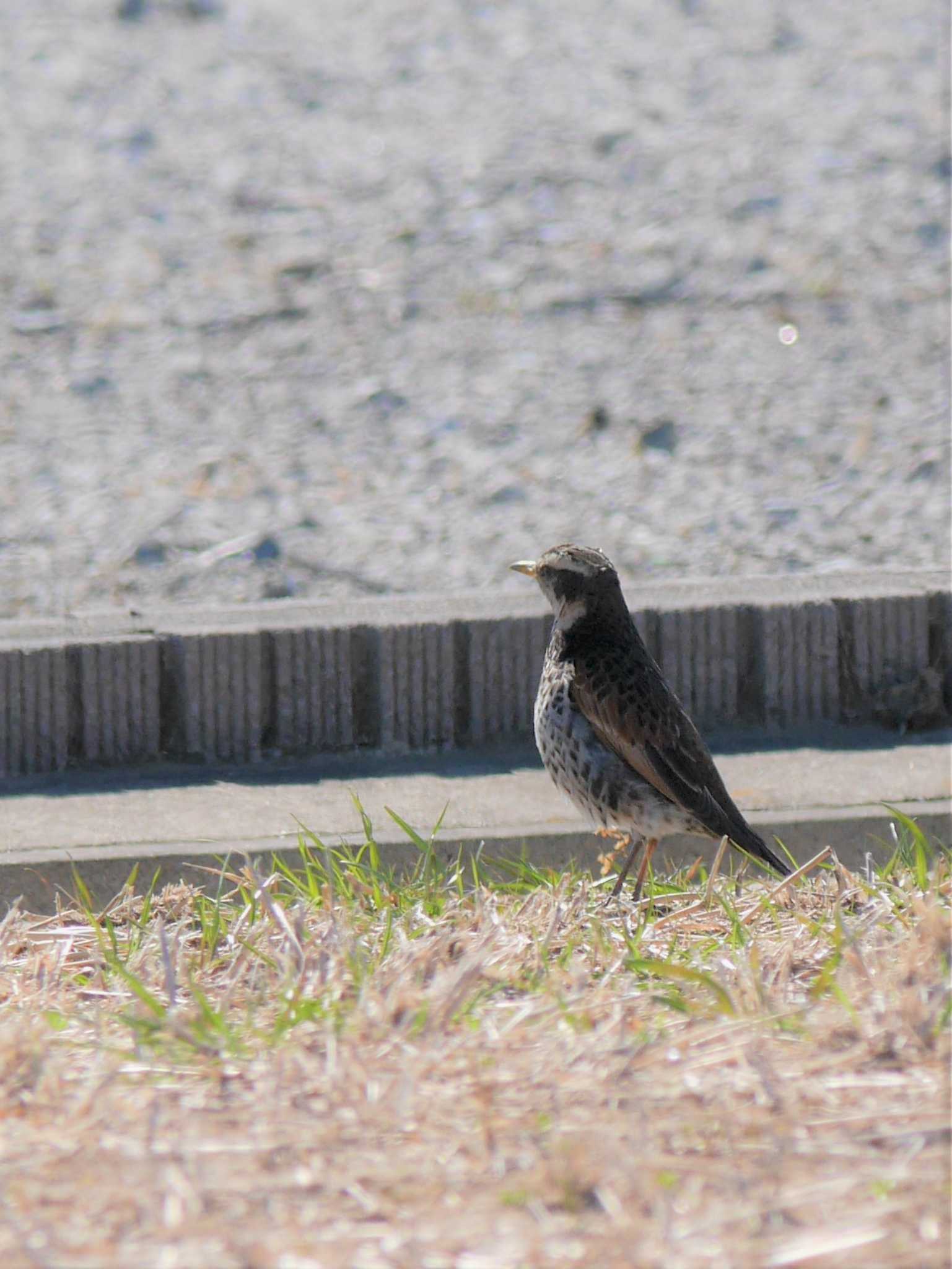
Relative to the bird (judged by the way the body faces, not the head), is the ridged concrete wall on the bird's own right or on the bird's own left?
on the bird's own right

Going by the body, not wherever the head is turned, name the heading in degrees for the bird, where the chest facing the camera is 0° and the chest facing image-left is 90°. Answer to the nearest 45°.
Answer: approximately 90°

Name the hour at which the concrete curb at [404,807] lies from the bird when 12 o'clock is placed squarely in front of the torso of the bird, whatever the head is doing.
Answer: The concrete curb is roughly at 1 o'clock from the bird.
